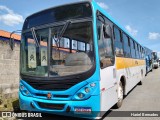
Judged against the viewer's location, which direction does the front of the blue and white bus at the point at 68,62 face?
facing the viewer and to the left of the viewer
